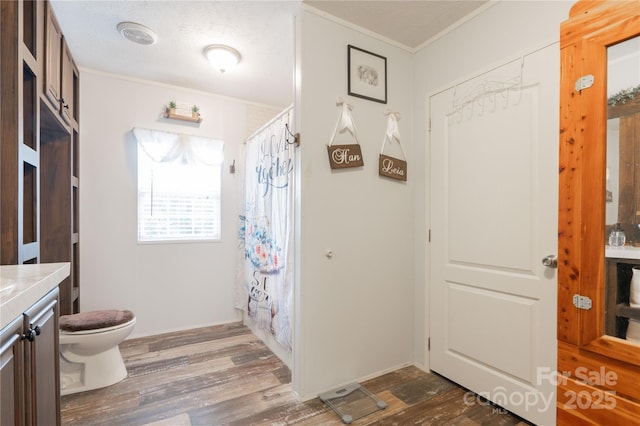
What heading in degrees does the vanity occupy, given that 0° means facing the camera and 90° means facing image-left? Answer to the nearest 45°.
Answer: approximately 270°

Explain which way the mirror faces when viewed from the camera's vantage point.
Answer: facing the viewer and to the left of the viewer

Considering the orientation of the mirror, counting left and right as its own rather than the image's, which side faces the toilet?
front

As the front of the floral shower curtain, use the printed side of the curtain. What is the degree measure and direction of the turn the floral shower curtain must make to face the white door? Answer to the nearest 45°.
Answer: approximately 90° to its left

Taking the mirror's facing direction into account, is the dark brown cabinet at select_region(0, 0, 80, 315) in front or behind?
in front

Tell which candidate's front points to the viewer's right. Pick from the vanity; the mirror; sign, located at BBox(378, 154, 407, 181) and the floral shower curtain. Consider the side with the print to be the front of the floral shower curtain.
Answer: the vanity

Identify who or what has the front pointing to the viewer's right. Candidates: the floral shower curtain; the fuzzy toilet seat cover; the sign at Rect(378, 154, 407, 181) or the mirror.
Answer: the fuzzy toilet seat cover

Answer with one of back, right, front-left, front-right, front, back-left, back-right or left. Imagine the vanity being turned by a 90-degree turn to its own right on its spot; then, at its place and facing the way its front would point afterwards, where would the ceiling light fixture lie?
back-left

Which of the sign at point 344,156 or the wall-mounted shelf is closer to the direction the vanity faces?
the sign

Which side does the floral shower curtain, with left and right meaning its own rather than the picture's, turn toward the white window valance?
right

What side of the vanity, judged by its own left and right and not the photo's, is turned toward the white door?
front
